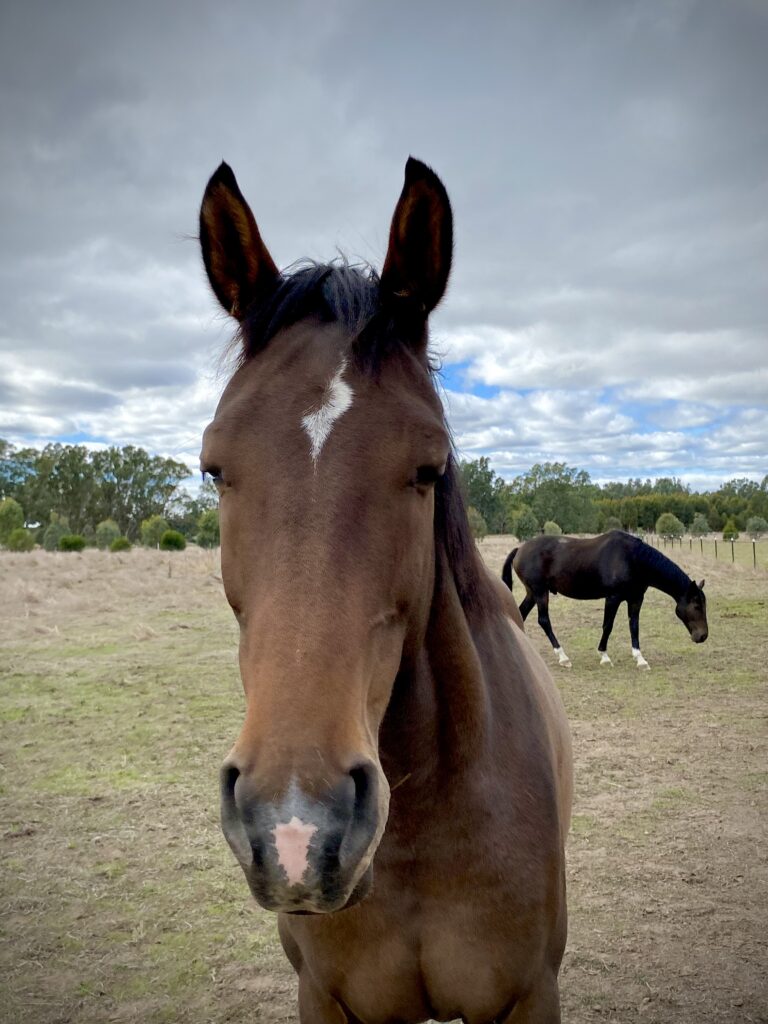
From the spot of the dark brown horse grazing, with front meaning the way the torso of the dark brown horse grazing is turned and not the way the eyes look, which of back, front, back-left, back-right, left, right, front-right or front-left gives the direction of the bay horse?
right

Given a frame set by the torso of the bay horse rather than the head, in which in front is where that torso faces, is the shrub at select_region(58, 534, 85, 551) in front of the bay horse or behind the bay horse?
behind

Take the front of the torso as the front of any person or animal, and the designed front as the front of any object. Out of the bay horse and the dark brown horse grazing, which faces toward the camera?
the bay horse

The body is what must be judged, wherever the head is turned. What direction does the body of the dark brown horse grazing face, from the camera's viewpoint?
to the viewer's right

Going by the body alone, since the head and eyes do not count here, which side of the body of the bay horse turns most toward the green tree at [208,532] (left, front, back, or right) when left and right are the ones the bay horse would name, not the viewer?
back

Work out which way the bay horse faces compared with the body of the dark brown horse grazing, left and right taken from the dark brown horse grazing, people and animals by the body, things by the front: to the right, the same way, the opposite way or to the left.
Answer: to the right

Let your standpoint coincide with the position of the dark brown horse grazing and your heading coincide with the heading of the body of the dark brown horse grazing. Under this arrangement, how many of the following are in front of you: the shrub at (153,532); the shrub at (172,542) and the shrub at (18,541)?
0

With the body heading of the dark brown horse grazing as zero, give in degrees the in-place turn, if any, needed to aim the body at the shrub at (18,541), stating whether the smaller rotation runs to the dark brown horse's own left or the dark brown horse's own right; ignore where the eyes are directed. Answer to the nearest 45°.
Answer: approximately 135° to the dark brown horse's own left

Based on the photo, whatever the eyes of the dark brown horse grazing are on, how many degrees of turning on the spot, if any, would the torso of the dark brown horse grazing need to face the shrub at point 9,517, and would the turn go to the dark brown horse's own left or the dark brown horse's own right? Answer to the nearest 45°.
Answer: approximately 135° to the dark brown horse's own left

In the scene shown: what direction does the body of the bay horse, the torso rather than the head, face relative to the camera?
toward the camera

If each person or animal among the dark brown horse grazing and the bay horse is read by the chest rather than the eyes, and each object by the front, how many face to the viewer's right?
1
